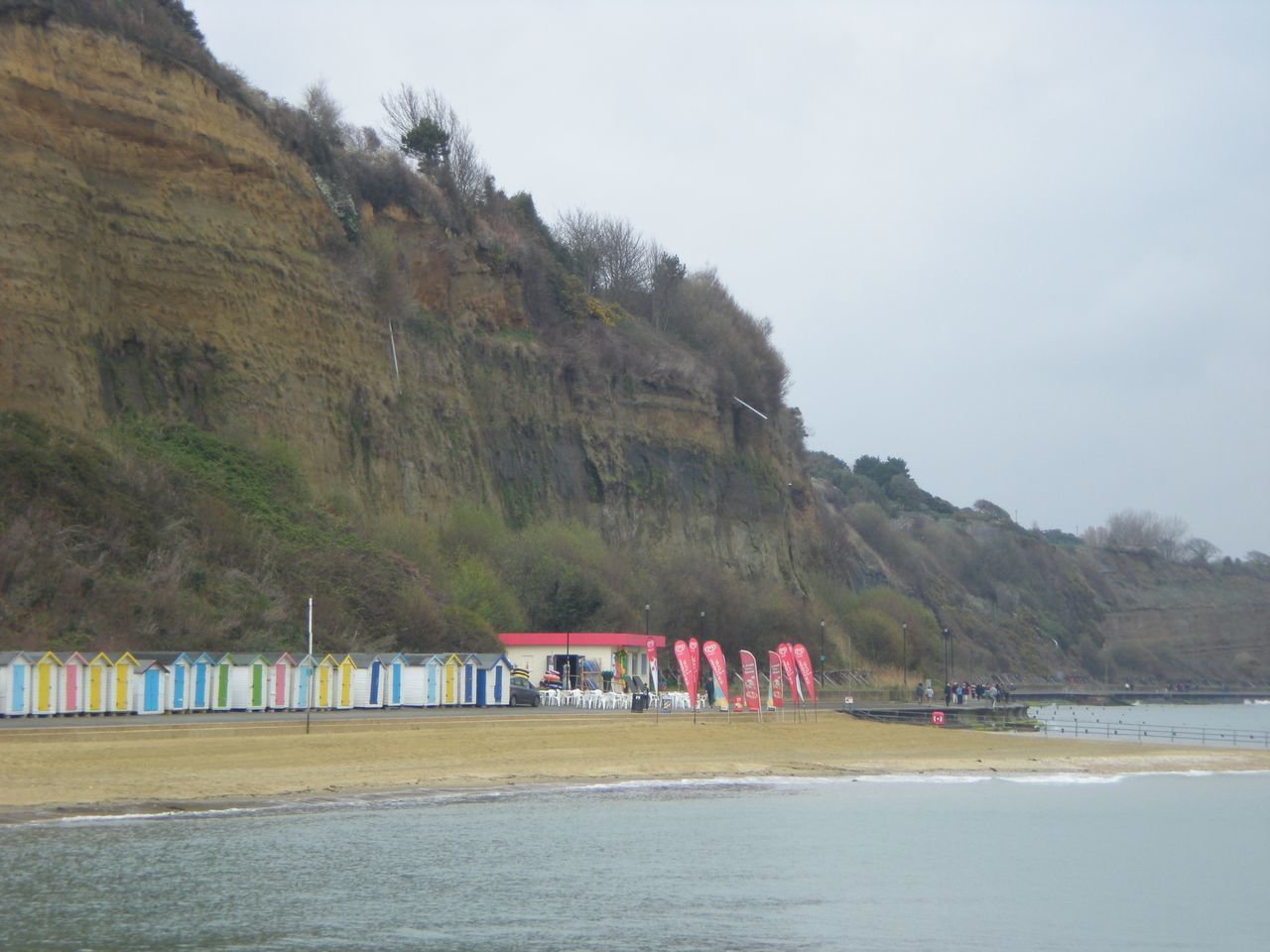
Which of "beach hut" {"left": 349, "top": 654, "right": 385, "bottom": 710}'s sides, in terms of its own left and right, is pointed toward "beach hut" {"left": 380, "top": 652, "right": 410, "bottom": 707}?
left

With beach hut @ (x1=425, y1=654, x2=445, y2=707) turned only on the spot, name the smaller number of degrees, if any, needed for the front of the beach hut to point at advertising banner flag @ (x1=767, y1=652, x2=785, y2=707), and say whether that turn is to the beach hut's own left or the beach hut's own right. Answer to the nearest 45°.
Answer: approximately 90° to the beach hut's own left

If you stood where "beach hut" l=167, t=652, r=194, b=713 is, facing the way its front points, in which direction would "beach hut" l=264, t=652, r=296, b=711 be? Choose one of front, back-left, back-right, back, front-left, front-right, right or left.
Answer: back-left

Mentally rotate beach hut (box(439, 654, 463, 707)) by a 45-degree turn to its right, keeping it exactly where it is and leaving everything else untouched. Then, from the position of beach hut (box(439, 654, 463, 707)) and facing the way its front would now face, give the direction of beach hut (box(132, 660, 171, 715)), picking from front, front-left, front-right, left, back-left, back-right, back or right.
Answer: front

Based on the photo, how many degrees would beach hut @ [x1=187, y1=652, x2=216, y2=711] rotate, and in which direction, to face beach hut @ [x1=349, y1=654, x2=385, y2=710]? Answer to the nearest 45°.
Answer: approximately 135° to its left

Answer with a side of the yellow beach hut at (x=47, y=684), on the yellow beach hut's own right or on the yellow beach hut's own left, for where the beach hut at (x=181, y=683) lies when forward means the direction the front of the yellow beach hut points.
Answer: on the yellow beach hut's own left

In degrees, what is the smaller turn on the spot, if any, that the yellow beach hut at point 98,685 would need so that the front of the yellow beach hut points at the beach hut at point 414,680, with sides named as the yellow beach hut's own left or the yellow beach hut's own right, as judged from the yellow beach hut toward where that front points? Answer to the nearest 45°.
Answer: approximately 135° to the yellow beach hut's own left

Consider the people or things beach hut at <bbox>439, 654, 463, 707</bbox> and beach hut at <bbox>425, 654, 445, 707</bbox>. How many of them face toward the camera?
2

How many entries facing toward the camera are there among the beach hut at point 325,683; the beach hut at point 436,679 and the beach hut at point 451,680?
3

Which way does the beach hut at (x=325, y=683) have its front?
toward the camera

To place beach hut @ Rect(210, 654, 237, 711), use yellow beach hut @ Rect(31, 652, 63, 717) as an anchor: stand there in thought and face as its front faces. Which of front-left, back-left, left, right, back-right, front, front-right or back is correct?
back-left

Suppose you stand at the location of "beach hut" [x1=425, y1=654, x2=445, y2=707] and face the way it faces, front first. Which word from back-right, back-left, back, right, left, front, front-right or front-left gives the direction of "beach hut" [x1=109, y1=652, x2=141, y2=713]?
front-right

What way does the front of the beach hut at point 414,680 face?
toward the camera

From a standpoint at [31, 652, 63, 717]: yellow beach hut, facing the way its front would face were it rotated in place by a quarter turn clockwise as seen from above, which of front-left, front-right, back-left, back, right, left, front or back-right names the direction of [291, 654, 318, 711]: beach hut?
back-right

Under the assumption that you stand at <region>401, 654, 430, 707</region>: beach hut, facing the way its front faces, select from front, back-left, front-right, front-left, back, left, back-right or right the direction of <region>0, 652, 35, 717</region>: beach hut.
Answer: front-right

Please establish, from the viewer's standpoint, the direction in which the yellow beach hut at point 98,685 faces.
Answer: facing the viewer

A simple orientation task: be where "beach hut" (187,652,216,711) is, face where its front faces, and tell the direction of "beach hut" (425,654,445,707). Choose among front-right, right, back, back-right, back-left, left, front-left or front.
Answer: back-left

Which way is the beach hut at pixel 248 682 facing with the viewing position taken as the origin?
facing the viewer and to the right of the viewer

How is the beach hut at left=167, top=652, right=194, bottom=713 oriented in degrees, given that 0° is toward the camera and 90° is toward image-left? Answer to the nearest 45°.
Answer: approximately 0°

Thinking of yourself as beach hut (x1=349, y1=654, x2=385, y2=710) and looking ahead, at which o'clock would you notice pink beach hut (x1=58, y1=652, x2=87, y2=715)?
The pink beach hut is roughly at 3 o'clock from the beach hut.
